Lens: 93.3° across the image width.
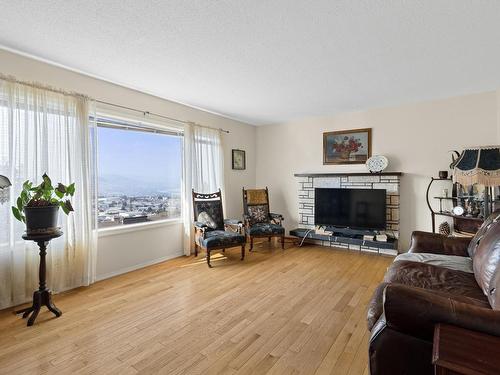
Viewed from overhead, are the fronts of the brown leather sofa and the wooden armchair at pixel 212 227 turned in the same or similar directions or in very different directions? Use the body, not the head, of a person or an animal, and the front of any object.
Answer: very different directions

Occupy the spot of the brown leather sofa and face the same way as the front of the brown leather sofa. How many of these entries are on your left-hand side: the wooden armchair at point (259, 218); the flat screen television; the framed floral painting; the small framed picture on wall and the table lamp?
0

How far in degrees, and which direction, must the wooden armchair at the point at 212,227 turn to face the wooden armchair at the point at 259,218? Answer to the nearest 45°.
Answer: approximately 90° to its left

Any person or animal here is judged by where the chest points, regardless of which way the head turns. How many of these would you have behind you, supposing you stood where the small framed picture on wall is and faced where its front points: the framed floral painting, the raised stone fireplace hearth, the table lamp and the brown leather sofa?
0

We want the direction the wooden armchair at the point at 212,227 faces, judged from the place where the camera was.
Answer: facing the viewer and to the right of the viewer

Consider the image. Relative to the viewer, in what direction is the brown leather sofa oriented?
to the viewer's left

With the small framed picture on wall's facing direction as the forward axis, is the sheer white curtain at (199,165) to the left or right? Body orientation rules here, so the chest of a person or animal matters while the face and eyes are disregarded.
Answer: on its right

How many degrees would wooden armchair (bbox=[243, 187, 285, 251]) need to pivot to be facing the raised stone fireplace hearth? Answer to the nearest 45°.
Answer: approximately 45° to its left

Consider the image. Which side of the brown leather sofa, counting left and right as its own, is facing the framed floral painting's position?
right

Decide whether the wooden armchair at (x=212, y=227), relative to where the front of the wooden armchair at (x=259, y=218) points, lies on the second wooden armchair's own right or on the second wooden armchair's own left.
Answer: on the second wooden armchair's own right

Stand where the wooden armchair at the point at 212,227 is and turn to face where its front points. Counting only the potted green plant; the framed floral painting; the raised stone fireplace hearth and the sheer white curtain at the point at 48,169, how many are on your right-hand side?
2

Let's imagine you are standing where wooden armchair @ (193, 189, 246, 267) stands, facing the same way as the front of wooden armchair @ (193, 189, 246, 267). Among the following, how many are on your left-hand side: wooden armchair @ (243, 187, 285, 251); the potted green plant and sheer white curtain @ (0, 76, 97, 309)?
1

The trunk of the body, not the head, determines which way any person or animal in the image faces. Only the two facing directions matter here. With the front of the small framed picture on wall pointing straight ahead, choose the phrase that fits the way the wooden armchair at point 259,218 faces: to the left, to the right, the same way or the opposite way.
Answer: the same way

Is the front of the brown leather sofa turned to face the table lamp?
no
